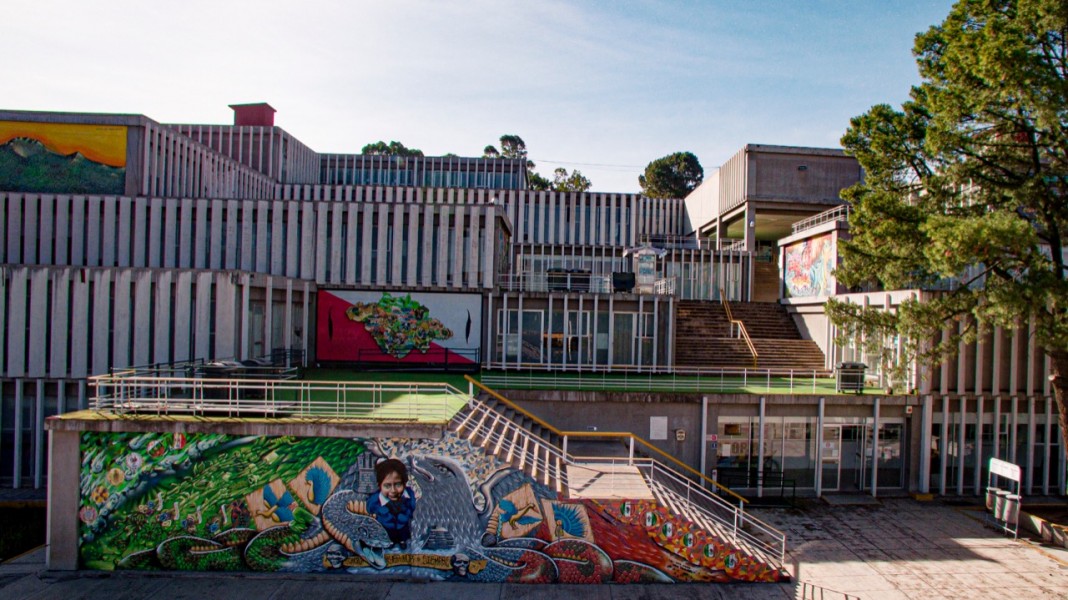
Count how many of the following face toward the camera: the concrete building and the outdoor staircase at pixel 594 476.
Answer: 1

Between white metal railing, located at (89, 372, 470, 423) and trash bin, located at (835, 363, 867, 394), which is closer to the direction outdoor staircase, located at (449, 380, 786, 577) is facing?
the trash bin

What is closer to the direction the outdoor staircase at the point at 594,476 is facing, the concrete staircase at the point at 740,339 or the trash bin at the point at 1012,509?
the trash bin

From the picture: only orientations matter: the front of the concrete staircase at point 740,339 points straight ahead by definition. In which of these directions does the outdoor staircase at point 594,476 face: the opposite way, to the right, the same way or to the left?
to the left

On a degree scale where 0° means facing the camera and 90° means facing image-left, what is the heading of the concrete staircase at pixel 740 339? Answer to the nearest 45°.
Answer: approximately 0°

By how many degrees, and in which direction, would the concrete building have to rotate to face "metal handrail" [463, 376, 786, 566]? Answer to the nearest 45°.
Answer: approximately 45° to its left

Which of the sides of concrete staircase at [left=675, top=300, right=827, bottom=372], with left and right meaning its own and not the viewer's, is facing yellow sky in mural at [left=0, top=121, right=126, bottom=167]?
right

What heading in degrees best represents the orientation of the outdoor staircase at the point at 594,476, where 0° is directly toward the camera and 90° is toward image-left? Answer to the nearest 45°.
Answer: approximately 270°

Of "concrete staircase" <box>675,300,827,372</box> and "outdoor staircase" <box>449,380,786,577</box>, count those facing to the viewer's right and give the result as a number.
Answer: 1
